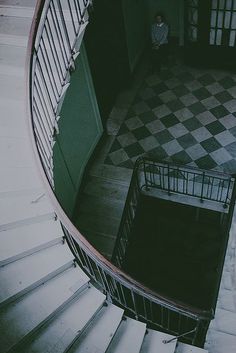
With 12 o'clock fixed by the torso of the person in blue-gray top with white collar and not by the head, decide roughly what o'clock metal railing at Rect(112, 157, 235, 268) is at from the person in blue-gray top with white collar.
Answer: The metal railing is roughly at 12 o'clock from the person in blue-gray top with white collar.

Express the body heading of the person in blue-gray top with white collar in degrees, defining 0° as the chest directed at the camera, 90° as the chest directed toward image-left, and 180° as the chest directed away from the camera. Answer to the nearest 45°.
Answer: approximately 0°
